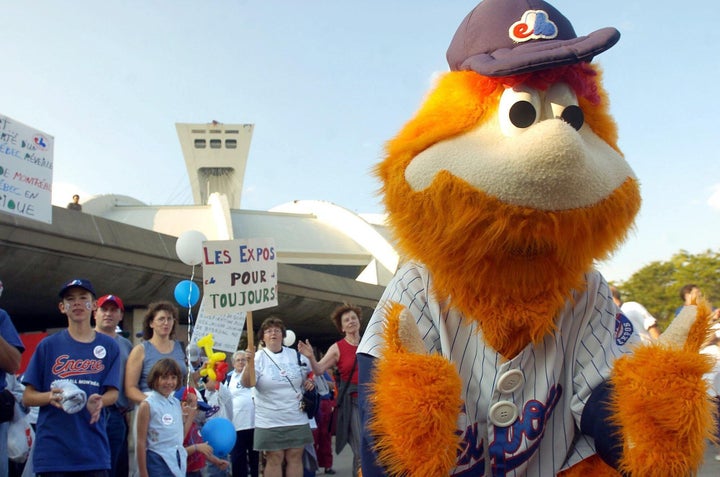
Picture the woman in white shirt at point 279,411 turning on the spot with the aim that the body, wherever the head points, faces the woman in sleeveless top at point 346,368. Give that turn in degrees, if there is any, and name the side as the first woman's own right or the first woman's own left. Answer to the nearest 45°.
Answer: approximately 90° to the first woman's own left

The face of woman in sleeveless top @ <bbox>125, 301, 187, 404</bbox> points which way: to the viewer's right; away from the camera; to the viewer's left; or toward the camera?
toward the camera

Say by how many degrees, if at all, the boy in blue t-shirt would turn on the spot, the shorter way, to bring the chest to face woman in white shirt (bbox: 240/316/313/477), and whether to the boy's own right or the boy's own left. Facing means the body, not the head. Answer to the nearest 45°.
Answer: approximately 135° to the boy's own left

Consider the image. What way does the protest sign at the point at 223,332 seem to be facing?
toward the camera

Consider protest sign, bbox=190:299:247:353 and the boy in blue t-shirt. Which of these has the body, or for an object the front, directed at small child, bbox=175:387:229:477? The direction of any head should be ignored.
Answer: the protest sign

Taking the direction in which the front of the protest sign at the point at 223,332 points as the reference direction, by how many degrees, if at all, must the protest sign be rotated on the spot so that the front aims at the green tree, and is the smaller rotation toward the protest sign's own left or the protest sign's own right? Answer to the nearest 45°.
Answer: approximately 135° to the protest sign's own left

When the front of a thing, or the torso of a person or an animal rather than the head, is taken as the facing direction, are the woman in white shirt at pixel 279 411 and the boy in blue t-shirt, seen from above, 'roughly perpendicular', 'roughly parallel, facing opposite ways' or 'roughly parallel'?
roughly parallel

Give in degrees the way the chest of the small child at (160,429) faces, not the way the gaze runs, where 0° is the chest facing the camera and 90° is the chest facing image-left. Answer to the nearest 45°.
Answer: approximately 315°

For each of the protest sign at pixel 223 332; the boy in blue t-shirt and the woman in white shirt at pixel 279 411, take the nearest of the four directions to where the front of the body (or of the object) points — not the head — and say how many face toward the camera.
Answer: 3

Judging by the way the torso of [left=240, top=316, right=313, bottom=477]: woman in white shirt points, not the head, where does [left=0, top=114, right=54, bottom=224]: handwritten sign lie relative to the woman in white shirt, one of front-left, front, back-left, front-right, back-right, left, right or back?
front-right

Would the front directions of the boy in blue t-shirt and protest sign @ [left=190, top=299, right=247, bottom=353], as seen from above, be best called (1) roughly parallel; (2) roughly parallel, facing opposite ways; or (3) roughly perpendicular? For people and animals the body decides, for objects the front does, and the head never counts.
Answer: roughly parallel

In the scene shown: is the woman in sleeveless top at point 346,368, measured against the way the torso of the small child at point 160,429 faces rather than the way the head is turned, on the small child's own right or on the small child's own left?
on the small child's own left

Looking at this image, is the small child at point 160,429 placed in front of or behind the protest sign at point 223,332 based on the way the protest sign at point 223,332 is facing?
in front

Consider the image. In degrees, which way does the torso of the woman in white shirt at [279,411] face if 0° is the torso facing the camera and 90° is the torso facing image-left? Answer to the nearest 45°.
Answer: approximately 0°

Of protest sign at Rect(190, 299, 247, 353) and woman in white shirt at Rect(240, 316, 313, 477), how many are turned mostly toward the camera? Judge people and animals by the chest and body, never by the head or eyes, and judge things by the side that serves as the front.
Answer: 2

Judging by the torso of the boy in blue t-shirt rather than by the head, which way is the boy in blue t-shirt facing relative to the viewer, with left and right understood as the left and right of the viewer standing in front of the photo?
facing the viewer
